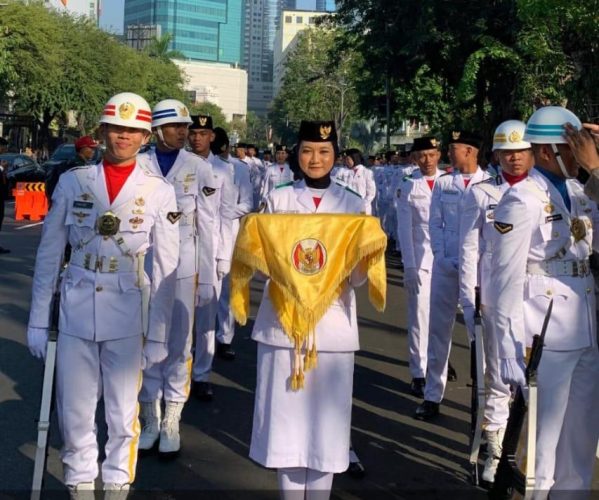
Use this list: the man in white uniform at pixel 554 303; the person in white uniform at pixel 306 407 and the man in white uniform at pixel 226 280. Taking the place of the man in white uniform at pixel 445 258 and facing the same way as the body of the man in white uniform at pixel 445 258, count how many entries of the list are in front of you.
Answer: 2

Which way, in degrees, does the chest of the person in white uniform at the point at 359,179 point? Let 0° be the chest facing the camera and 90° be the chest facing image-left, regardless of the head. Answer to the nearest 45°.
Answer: approximately 45°

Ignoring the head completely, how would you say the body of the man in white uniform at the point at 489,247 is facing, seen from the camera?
toward the camera

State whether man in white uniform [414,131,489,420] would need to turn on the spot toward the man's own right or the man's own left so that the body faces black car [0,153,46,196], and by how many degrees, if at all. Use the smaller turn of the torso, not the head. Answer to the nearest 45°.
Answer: approximately 135° to the man's own right

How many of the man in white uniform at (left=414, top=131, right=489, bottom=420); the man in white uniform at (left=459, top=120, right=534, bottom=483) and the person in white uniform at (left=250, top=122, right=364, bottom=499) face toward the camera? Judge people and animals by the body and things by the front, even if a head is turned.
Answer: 3

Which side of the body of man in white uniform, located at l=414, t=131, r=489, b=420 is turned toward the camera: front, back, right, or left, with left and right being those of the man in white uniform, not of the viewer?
front

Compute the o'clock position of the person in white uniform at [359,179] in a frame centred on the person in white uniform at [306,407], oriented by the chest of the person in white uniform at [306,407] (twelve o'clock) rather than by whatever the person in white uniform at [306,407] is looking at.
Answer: the person in white uniform at [359,179] is roughly at 6 o'clock from the person in white uniform at [306,407].

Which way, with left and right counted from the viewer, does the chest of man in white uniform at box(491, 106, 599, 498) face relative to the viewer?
facing the viewer and to the right of the viewer
